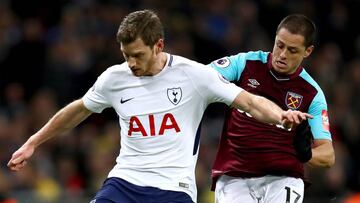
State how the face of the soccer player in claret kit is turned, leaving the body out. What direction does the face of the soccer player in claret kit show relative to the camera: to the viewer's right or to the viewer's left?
to the viewer's left

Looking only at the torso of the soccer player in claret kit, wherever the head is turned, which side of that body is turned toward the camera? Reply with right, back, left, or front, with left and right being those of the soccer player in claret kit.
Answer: front

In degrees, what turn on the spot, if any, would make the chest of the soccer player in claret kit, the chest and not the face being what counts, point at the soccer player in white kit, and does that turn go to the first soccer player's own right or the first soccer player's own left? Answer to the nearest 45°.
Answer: approximately 45° to the first soccer player's own right

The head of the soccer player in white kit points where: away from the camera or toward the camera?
toward the camera
